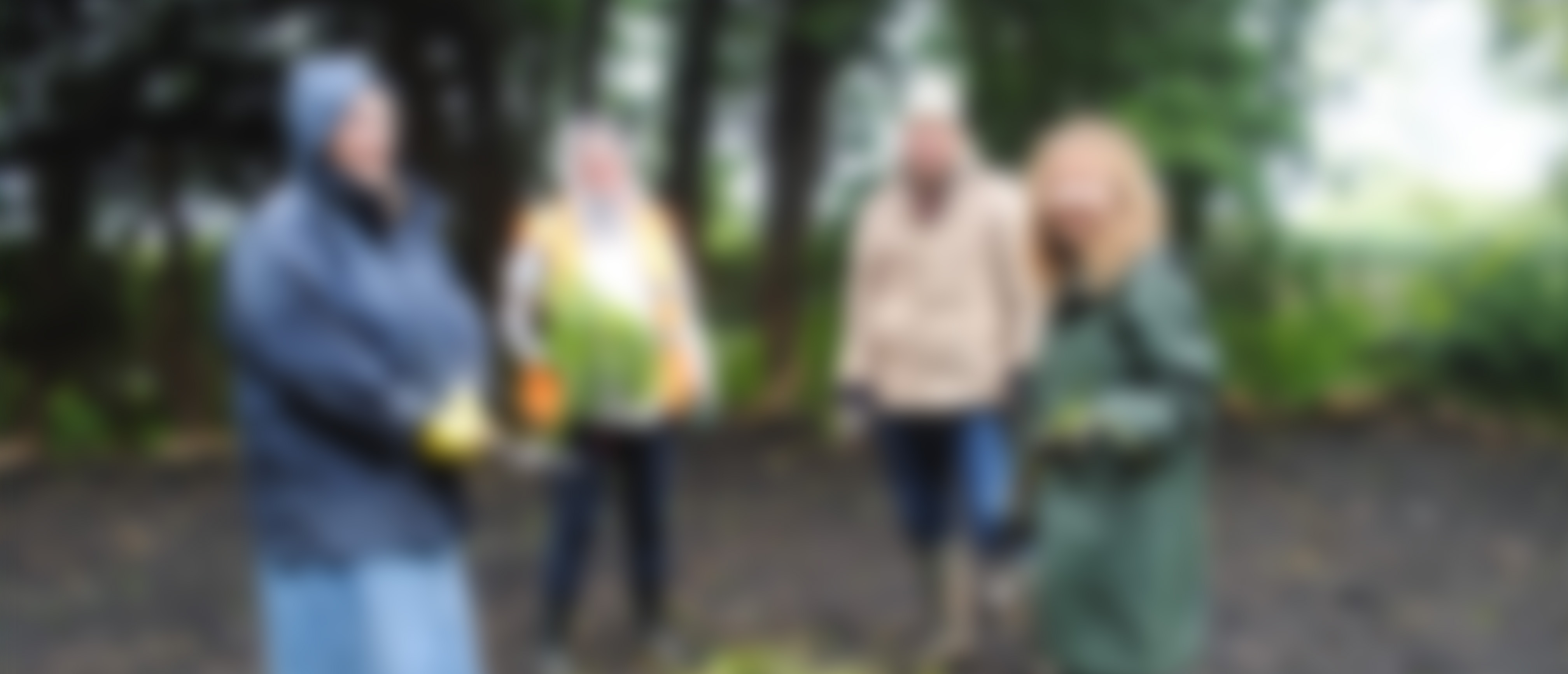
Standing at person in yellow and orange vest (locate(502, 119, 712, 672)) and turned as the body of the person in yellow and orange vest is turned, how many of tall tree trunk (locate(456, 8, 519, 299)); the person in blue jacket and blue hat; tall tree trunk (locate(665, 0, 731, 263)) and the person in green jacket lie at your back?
2

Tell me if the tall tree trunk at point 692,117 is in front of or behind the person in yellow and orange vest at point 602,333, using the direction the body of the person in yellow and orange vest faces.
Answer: behind

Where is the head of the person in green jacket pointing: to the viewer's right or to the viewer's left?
to the viewer's left

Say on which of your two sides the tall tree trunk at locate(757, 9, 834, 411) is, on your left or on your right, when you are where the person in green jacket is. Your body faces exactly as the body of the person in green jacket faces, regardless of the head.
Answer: on your right

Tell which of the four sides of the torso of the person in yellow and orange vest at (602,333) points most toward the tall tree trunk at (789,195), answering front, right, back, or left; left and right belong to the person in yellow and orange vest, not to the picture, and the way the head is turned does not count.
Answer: back

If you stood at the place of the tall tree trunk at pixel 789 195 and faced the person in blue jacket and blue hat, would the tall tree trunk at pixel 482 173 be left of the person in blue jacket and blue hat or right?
right

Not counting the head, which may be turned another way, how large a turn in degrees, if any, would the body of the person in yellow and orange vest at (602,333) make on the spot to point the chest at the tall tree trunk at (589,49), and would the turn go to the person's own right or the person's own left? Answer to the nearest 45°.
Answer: approximately 180°

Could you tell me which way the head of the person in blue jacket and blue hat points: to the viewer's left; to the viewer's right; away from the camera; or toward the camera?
to the viewer's right

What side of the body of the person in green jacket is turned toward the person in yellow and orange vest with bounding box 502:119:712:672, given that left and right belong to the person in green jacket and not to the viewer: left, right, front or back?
right

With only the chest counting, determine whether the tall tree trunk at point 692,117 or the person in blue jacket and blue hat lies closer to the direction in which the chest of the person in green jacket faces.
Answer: the person in blue jacket and blue hat

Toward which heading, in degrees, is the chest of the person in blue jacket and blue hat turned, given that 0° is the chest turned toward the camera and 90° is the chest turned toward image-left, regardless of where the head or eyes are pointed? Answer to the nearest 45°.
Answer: approximately 315°
